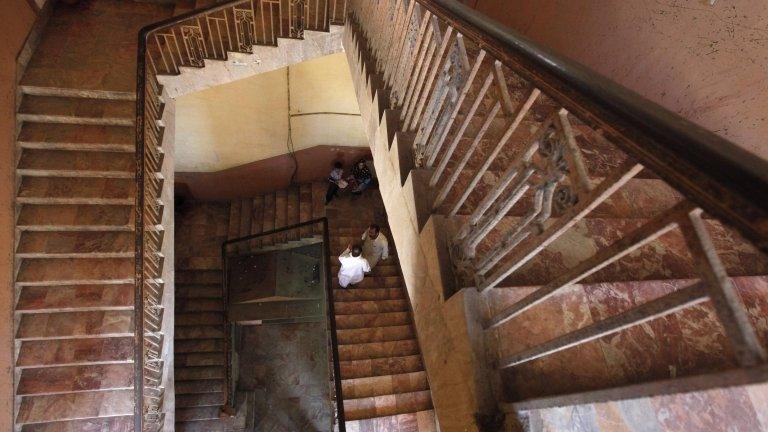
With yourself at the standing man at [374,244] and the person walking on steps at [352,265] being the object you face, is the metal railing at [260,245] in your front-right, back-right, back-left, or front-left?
front-right

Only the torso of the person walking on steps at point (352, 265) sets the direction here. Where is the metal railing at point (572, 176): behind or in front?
behind

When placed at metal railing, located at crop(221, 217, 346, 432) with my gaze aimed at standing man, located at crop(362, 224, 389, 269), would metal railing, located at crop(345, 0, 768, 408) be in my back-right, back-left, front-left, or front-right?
front-right
